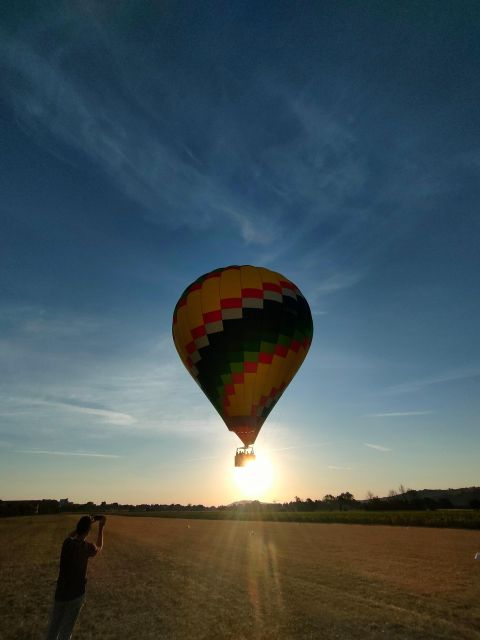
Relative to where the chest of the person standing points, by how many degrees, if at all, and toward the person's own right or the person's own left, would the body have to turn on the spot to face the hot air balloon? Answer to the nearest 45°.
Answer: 0° — they already face it

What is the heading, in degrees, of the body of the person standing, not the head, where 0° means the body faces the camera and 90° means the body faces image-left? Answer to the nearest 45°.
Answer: approximately 225°
